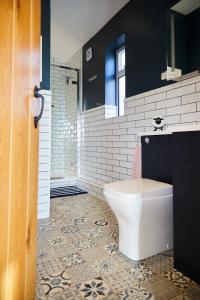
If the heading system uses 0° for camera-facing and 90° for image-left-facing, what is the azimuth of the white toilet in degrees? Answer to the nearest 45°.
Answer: approximately 45°

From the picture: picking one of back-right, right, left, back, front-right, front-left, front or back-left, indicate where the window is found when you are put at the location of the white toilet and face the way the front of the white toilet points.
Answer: back-right

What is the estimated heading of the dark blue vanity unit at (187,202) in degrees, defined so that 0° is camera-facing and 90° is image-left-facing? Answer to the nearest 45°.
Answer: approximately 45°

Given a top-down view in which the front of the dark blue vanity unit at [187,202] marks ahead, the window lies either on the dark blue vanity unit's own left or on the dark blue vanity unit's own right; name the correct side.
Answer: on the dark blue vanity unit's own right

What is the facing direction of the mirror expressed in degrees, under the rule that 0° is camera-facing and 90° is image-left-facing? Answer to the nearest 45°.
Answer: approximately 45°

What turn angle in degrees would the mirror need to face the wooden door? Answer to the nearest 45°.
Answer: approximately 45° to its left
